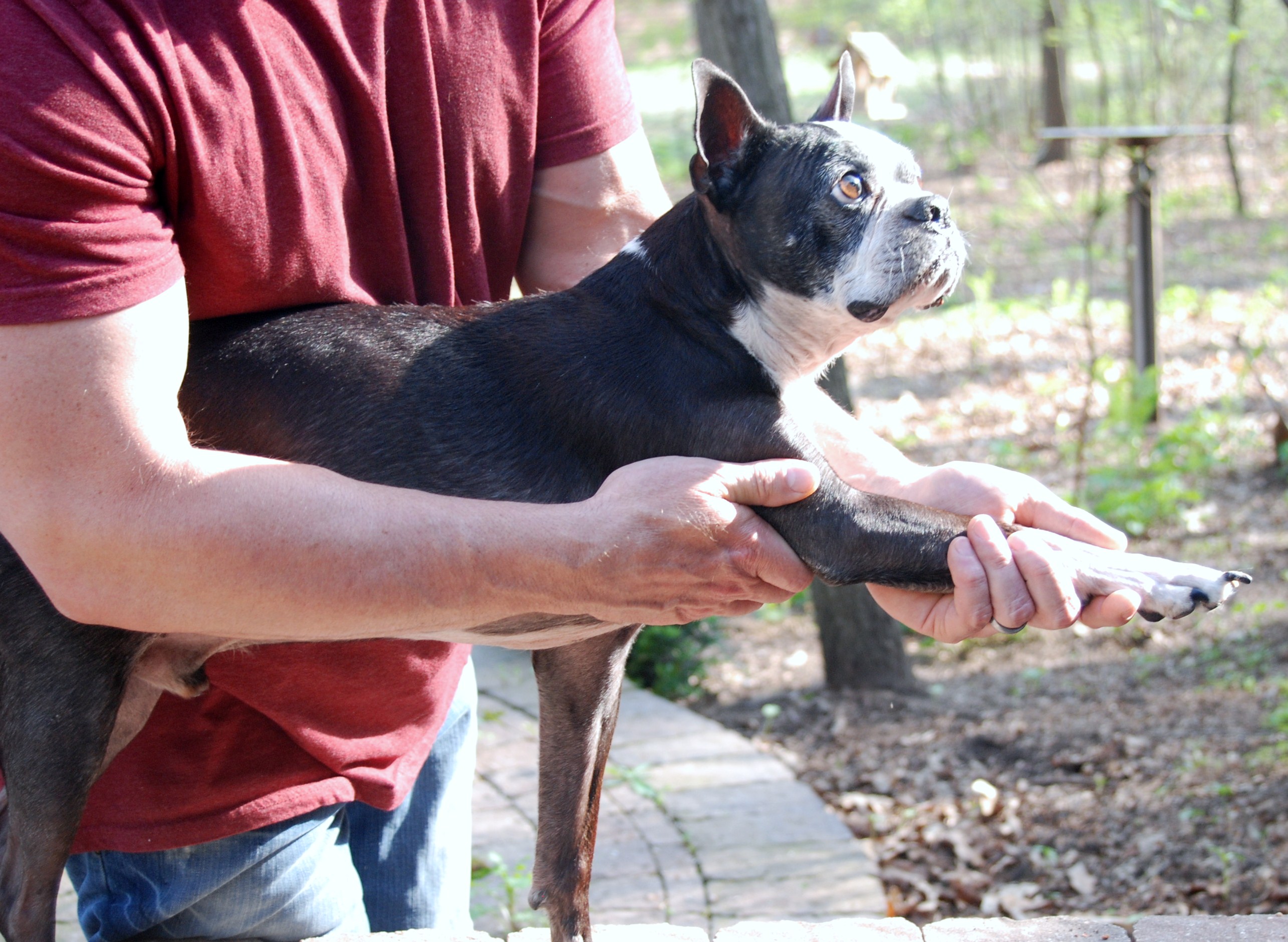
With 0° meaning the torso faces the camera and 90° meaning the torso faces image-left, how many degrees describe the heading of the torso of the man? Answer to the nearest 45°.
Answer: approximately 315°

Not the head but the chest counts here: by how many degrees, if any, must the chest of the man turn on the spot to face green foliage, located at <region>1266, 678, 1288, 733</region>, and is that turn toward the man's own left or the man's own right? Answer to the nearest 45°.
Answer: approximately 90° to the man's own left

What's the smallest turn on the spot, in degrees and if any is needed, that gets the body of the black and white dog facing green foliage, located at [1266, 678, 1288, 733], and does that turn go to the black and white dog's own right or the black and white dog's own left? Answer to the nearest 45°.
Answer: approximately 45° to the black and white dog's own left

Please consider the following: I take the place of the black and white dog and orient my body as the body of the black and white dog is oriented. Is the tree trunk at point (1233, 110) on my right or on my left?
on my left

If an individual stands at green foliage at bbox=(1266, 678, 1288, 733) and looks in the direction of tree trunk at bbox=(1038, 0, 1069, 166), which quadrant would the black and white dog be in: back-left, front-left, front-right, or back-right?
back-left

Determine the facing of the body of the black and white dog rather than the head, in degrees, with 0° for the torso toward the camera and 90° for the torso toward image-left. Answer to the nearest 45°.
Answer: approximately 270°

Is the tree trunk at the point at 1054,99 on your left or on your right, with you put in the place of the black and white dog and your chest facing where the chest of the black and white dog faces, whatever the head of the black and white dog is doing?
on your left
